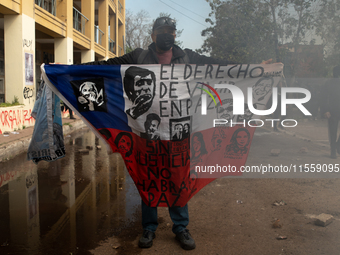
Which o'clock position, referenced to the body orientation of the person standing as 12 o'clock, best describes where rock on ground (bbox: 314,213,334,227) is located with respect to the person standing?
The rock on ground is roughly at 9 o'clock from the person standing.

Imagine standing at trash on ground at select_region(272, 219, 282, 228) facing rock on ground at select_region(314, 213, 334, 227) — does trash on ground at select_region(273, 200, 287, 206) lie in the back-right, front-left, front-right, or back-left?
front-left

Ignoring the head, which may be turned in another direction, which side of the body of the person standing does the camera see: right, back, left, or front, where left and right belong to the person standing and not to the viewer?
front

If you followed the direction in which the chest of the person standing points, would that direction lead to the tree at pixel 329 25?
no

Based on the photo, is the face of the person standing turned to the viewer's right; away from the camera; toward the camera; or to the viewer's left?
toward the camera
